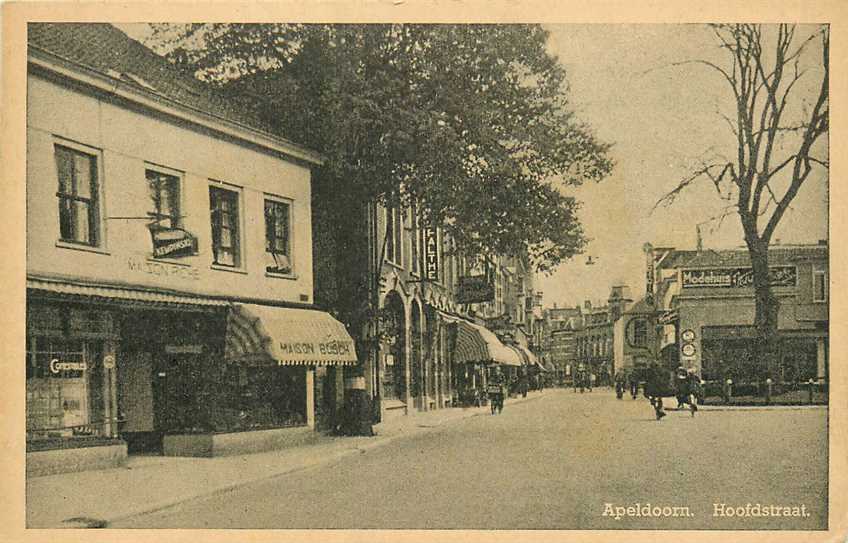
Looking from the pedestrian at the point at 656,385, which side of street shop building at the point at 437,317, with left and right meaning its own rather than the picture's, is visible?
front

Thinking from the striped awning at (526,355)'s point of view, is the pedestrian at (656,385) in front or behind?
in front

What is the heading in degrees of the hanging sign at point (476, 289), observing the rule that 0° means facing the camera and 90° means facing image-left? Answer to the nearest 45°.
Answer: approximately 0°

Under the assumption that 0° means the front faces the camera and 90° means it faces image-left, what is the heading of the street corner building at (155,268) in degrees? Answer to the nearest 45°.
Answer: approximately 315°

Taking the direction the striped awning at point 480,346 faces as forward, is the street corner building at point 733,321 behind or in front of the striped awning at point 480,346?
in front

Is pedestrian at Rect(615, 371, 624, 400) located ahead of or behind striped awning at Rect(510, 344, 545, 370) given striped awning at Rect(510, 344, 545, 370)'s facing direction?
ahead

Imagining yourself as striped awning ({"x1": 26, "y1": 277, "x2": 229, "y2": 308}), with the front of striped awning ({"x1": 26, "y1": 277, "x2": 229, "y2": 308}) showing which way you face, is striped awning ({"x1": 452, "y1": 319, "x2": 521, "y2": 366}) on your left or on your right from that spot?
on your left

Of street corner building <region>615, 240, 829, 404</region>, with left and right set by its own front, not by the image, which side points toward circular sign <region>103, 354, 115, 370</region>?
front

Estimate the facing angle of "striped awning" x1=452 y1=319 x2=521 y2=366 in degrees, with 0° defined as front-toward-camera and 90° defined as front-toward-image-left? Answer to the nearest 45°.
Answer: approximately 315°
